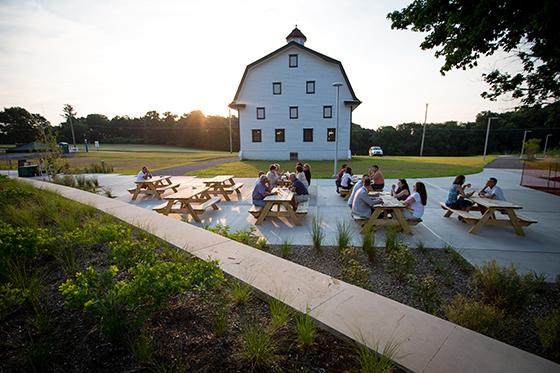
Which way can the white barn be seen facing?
toward the camera

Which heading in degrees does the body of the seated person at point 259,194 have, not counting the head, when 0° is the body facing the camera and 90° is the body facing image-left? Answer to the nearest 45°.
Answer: approximately 270°

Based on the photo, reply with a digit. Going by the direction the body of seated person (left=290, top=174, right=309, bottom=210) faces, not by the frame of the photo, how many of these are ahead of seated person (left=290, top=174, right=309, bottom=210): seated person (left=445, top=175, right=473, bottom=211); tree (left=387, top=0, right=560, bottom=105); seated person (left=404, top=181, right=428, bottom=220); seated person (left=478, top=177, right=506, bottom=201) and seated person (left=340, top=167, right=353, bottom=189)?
0

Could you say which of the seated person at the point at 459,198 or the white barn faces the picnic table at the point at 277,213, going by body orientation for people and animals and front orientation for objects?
the white barn

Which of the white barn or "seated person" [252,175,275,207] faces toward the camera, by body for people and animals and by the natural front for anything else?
the white barn

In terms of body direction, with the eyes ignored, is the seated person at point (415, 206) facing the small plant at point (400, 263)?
no

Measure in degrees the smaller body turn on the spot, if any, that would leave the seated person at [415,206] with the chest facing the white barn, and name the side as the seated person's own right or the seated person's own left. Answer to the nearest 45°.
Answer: approximately 45° to the seated person's own right

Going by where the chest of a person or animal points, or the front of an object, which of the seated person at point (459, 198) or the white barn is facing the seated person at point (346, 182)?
the white barn

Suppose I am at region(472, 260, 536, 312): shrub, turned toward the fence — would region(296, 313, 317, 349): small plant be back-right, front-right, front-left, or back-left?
back-left

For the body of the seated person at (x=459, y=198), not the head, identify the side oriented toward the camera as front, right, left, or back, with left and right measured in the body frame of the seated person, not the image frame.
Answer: right

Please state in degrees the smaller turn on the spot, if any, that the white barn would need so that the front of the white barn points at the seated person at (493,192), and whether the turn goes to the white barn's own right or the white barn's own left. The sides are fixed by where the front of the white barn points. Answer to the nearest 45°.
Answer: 0° — it already faces them

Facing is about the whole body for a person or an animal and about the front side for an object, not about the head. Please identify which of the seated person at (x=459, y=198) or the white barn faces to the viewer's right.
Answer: the seated person

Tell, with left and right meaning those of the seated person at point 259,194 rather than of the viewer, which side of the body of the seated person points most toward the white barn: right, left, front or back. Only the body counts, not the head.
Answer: left

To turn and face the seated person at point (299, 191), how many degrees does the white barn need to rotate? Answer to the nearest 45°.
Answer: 0° — it already faces them

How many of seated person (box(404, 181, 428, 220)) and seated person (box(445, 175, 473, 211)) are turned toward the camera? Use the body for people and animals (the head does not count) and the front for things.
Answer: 0

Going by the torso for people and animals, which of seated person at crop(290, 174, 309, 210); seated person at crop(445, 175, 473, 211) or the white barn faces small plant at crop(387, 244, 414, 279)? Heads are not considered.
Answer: the white barn
